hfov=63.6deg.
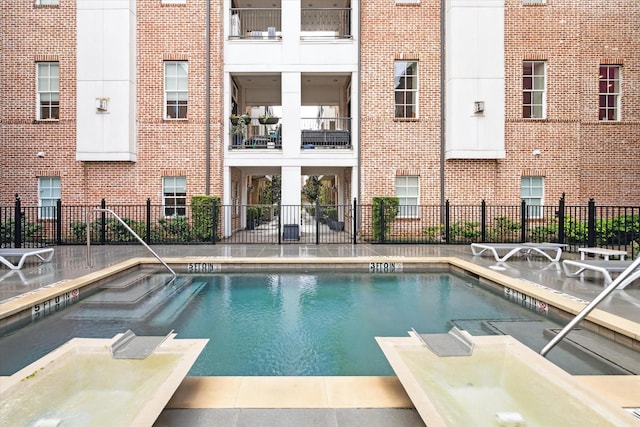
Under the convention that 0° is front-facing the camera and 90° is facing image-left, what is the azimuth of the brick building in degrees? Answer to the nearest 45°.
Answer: approximately 0°

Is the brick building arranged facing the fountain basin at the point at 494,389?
yes

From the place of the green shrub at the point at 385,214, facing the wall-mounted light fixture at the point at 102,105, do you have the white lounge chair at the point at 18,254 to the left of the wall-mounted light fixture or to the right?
left

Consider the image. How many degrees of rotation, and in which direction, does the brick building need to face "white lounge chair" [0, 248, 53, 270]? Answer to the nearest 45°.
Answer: approximately 45° to its right

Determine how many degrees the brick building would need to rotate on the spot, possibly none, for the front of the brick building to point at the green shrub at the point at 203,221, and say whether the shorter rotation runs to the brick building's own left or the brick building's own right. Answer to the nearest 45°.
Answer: approximately 90° to the brick building's own right
